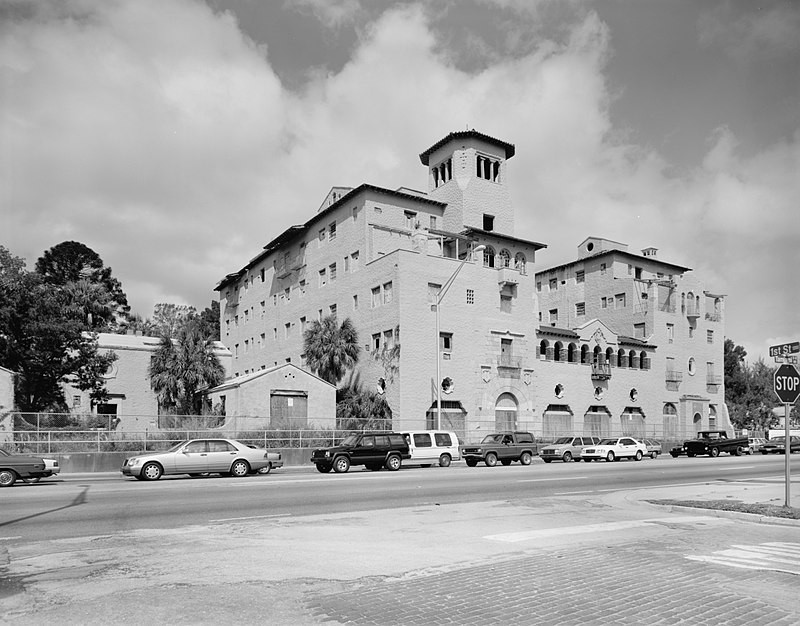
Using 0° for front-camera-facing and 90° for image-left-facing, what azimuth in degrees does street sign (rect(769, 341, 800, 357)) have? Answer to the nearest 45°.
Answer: approximately 45°

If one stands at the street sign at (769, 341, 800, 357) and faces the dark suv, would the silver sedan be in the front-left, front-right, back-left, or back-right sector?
front-left

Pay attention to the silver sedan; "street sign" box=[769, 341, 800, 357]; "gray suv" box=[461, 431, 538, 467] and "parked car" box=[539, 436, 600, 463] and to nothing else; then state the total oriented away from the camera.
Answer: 0

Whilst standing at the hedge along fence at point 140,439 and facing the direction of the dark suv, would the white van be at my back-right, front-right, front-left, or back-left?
front-left

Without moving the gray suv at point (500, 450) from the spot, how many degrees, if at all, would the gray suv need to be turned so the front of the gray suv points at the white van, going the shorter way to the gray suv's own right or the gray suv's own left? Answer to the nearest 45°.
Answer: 0° — it already faces it

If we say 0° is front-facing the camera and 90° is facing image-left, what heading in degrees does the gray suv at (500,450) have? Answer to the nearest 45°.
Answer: approximately 45°

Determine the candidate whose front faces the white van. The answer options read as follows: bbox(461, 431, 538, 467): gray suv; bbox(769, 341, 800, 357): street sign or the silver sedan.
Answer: the gray suv

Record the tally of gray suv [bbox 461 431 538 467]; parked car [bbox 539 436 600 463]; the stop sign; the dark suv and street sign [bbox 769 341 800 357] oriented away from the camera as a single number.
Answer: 0

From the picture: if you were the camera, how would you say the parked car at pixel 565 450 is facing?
facing the viewer and to the left of the viewer

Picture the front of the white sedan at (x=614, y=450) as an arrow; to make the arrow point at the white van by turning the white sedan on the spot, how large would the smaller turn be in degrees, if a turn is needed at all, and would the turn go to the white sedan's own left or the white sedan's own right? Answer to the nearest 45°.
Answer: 0° — it already faces it

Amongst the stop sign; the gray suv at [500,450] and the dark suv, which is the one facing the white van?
the gray suv

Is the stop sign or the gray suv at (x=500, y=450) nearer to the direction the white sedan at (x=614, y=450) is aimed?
the gray suv

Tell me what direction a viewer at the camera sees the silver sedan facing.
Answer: facing to the left of the viewer

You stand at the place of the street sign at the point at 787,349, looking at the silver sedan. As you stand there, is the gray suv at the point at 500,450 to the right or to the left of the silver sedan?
right
